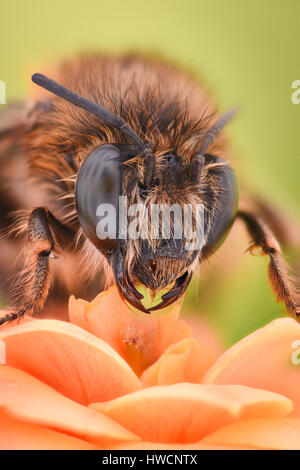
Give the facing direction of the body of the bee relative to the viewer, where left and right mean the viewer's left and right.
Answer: facing the viewer and to the right of the viewer
